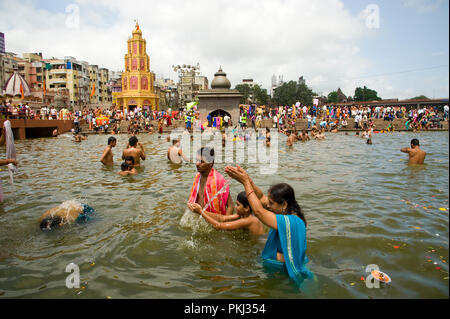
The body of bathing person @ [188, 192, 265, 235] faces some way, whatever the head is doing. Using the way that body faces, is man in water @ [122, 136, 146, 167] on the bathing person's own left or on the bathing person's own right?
on the bathing person's own right

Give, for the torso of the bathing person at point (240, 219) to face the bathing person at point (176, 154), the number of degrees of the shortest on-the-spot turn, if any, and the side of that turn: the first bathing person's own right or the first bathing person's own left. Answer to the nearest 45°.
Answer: approximately 90° to the first bathing person's own right

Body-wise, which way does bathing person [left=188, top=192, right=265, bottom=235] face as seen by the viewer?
to the viewer's left

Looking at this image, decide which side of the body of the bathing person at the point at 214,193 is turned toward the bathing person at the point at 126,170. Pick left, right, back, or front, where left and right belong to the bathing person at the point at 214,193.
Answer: right

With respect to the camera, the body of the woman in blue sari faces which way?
to the viewer's left

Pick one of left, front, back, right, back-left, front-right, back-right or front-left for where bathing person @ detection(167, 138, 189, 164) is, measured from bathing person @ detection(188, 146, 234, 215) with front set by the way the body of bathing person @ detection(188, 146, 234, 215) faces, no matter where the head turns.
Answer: back-right

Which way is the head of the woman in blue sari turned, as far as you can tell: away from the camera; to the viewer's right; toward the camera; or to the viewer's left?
to the viewer's left

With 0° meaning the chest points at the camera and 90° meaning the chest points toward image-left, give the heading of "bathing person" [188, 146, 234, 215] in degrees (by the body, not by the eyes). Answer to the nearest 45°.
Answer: approximately 45°
